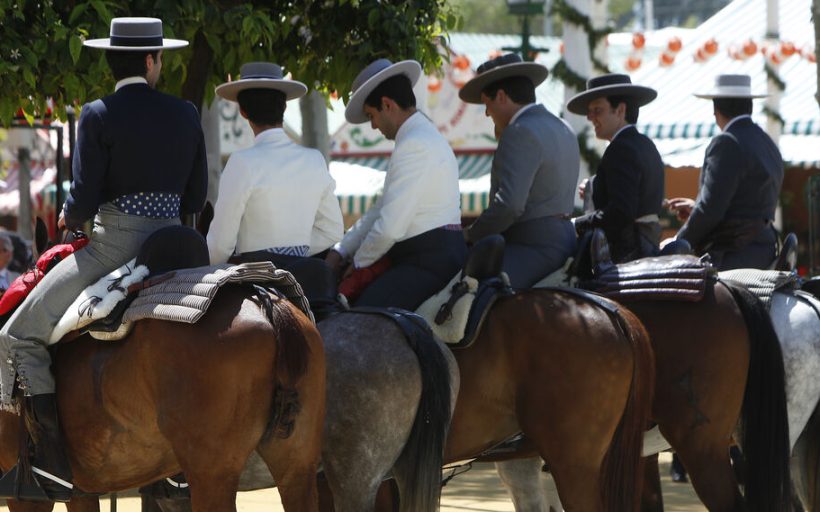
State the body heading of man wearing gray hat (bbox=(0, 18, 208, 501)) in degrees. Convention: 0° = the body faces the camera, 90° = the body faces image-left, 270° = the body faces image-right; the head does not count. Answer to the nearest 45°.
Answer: approximately 135°

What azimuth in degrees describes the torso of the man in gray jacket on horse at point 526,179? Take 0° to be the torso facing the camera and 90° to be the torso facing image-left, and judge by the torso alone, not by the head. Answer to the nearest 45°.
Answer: approximately 135°

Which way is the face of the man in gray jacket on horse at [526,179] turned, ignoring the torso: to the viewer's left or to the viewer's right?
to the viewer's left

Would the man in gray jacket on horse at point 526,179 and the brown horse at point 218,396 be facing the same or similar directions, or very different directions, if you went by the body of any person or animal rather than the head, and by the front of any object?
same or similar directions

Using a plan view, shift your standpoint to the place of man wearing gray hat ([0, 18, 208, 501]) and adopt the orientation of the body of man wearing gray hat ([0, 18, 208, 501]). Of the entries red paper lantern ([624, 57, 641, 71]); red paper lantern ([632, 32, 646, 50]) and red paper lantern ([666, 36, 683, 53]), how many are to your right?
3

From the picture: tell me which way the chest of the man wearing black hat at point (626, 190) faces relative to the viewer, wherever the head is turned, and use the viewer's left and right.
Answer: facing to the left of the viewer

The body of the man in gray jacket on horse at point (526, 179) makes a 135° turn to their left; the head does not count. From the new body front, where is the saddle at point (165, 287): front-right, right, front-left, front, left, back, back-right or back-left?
front-right

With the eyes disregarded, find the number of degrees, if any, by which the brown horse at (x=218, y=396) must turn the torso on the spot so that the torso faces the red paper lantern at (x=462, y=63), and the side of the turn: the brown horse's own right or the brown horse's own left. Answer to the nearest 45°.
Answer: approximately 45° to the brown horse's own right

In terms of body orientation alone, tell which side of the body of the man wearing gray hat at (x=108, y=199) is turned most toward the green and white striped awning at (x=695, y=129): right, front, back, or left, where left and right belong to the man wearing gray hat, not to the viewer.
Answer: right

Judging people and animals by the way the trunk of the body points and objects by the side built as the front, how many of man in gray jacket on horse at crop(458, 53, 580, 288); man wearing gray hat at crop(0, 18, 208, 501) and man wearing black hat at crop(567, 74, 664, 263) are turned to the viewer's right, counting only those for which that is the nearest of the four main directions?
0

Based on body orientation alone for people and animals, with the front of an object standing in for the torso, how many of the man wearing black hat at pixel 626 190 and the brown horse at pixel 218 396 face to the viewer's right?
0

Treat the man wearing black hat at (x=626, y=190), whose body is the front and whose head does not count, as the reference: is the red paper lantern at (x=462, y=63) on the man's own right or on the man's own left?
on the man's own right

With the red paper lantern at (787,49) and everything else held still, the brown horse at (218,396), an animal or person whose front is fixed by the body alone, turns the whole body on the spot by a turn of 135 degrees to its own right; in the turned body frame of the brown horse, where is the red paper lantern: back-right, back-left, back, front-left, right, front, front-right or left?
front-left

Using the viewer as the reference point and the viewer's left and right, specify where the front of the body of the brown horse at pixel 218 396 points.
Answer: facing away from the viewer and to the left of the viewer

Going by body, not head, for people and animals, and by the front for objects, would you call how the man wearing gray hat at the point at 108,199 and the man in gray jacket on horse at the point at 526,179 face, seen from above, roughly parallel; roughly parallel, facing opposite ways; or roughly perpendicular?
roughly parallel

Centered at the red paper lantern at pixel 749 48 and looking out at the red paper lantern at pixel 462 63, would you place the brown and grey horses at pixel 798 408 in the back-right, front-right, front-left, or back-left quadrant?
front-left
